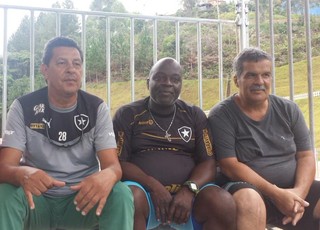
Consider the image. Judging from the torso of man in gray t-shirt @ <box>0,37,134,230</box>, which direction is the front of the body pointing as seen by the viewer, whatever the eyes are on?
toward the camera

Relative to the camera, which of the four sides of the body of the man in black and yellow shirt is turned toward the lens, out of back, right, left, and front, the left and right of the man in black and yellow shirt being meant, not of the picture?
front

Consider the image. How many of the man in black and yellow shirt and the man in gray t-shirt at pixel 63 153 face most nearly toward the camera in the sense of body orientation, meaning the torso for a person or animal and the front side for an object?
2

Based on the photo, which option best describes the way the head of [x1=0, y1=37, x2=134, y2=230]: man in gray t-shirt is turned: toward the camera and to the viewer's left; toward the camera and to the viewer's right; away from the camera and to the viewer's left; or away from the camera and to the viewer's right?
toward the camera and to the viewer's right

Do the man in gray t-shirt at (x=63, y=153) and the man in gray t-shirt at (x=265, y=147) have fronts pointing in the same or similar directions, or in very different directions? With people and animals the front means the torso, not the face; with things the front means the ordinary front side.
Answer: same or similar directions

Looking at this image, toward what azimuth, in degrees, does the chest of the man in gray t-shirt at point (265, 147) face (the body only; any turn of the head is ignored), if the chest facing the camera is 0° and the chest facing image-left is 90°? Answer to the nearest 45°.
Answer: approximately 315°

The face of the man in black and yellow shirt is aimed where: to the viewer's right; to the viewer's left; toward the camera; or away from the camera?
toward the camera

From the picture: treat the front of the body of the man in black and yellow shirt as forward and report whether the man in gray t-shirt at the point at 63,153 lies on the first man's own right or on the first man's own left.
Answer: on the first man's own right

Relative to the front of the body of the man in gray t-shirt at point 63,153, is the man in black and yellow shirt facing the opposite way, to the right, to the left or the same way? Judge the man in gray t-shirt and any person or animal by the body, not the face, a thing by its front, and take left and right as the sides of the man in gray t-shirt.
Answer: the same way
